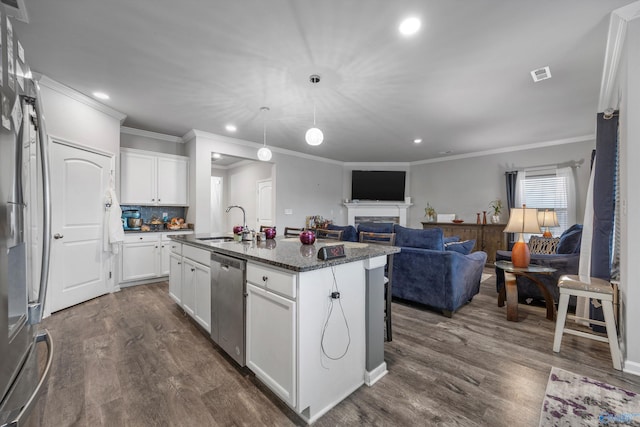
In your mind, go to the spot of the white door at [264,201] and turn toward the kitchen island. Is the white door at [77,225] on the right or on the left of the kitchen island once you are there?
right

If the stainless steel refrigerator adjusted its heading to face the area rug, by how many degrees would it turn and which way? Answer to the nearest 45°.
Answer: approximately 45° to its right

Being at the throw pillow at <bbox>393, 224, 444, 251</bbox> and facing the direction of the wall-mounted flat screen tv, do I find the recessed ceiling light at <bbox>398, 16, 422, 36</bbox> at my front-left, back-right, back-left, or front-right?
back-left

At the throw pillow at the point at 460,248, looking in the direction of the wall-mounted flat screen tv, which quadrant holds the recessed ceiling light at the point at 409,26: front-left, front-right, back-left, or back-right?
back-left

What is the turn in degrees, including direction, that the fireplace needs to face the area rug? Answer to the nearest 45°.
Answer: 0° — it already faces it

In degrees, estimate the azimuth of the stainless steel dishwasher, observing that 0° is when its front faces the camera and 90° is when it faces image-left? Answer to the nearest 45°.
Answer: approximately 45°

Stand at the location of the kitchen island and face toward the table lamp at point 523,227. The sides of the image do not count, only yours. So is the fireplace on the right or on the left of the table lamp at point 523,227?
left

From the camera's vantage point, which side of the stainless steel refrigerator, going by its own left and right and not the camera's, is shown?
right
